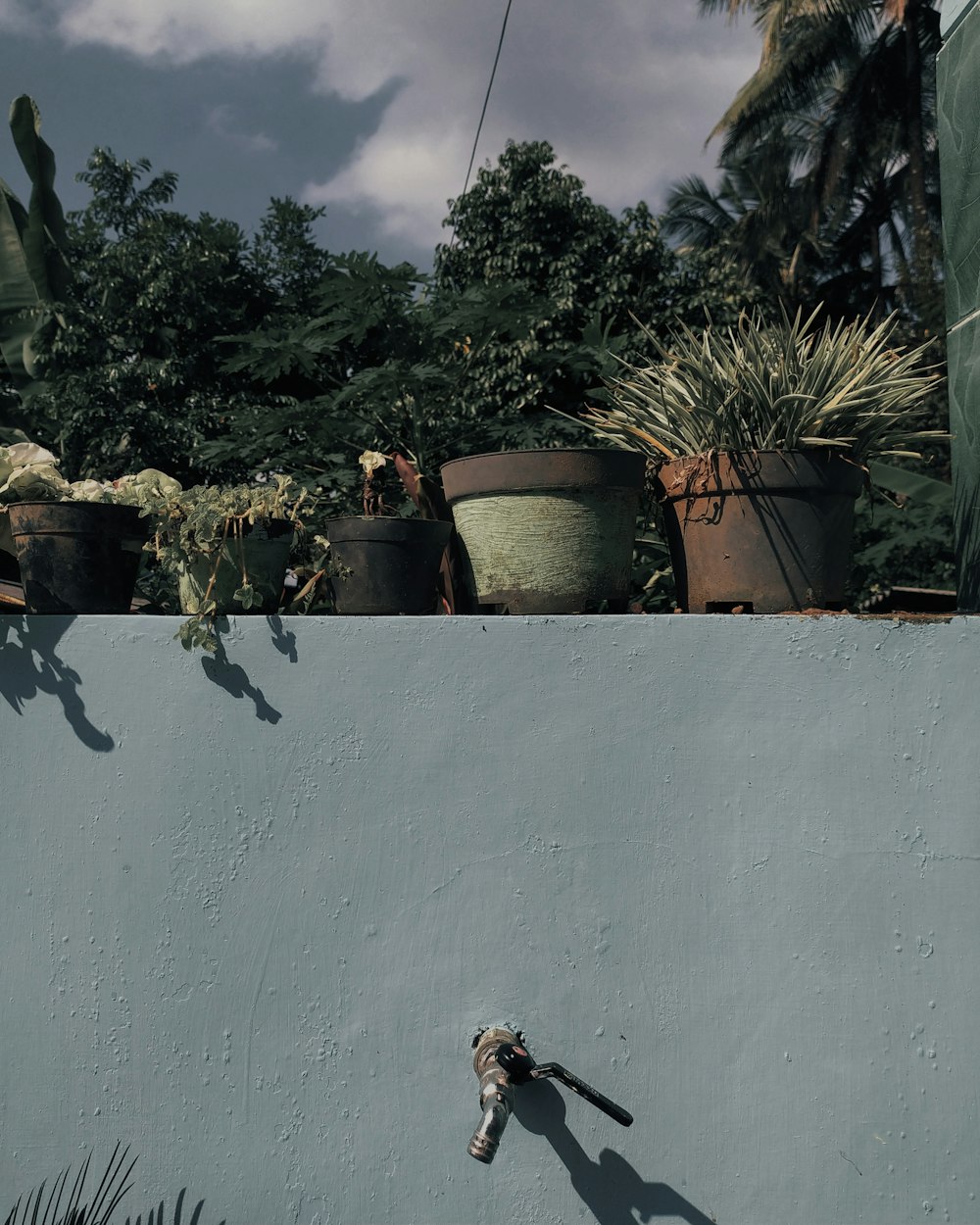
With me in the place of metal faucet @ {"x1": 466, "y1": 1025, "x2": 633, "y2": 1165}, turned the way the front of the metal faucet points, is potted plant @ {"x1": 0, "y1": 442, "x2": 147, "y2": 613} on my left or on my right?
on my right

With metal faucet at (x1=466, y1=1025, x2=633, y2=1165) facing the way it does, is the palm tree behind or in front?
behind

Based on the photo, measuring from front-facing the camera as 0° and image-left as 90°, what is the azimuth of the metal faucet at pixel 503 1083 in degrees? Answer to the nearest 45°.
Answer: approximately 0°
